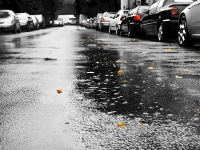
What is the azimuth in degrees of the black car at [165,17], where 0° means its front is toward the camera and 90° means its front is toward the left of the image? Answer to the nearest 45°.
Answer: approximately 135°

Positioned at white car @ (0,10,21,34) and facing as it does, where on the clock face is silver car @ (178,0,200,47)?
The silver car is roughly at 10 o'clock from the white car.

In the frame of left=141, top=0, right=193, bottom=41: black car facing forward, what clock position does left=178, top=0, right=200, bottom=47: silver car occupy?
The silver car is roughly at 7 o'clock from the black car.

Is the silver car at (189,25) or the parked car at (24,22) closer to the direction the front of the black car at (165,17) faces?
the parked car

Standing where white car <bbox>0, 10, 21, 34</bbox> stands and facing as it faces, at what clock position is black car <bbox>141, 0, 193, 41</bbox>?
The black car is roughly at 10 o'clock from the white car.

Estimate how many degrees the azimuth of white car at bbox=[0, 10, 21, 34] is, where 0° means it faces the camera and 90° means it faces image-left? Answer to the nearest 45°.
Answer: approximately 45°

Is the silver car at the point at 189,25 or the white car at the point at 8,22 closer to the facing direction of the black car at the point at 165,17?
the white car

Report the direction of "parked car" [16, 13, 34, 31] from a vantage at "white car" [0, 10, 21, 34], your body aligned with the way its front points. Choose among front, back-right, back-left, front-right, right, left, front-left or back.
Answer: back-right

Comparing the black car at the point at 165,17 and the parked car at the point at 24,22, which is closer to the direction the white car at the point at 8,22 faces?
the black car
